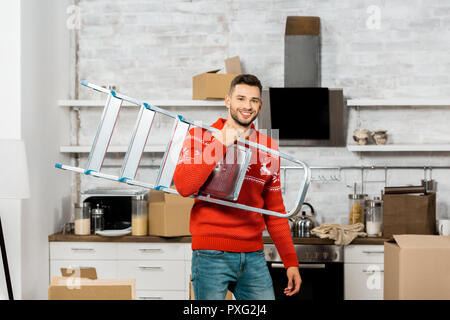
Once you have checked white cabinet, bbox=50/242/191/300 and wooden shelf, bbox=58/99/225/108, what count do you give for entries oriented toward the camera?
2

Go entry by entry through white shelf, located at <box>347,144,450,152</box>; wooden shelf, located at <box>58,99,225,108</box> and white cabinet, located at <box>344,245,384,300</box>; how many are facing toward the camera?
3

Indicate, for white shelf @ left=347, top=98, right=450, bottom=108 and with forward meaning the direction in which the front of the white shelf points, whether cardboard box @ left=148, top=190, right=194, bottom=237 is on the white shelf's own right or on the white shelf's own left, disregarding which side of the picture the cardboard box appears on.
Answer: on the white shelf's own right

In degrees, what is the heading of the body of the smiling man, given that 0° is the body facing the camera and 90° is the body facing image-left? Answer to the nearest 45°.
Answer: approximately 0°

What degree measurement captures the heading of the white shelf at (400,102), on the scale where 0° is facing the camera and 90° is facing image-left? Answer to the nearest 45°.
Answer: approximately 0°
